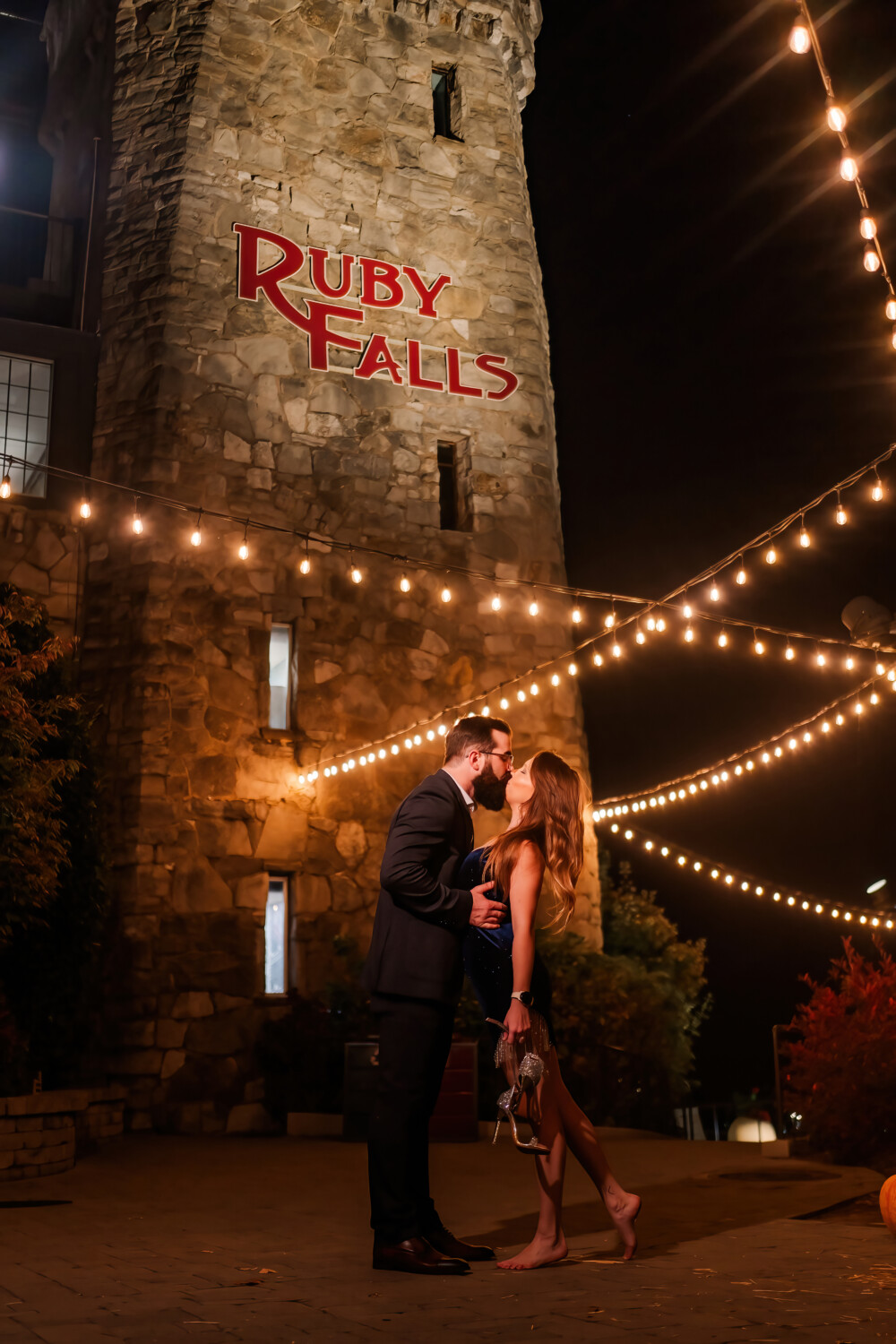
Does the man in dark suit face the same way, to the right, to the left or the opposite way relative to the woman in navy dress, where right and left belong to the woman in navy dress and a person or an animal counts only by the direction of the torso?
the opposite way

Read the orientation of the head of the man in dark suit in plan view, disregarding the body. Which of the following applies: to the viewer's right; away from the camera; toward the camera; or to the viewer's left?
to the viewer's right

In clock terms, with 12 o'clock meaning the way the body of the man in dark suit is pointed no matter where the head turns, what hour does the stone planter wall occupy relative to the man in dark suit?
The stone planter wall is roughly at 8 o'clock from the man in dark suit.

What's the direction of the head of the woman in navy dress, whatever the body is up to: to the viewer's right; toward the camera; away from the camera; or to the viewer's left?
to the viewer's left

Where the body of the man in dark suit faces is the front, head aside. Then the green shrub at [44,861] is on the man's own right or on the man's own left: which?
on the man's own left

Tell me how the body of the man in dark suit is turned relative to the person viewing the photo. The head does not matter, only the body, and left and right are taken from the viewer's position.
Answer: facing to the right of the viewer

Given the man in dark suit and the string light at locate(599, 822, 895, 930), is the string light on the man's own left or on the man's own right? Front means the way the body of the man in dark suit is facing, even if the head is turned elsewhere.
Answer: on the man's own left

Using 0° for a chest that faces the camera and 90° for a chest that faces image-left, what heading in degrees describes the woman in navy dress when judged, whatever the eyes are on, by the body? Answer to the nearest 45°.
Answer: approximately 90°

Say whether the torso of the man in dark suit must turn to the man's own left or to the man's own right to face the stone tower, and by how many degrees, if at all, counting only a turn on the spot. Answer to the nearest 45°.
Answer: approximately 90° to the man's own left

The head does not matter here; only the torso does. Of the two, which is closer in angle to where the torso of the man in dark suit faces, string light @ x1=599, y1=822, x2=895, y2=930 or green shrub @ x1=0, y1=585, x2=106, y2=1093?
the string light

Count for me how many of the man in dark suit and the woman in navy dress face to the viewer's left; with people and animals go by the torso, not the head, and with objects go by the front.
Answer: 1

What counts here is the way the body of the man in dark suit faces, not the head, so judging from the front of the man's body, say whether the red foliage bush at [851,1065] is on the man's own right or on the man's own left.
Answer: on the man's own left
